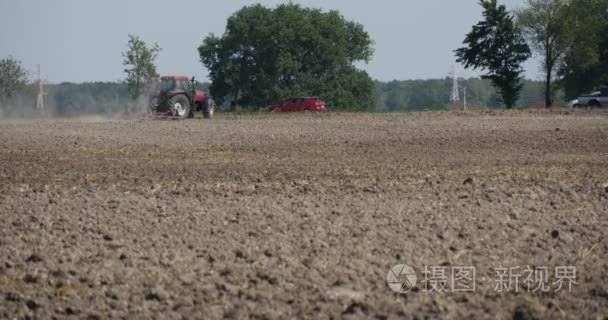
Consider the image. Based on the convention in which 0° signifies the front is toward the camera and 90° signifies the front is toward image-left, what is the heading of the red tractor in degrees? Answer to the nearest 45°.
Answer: approximately 225°
